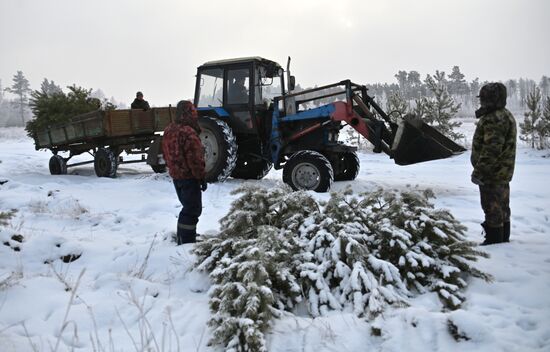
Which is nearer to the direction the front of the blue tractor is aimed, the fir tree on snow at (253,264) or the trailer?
the fir tree on snow

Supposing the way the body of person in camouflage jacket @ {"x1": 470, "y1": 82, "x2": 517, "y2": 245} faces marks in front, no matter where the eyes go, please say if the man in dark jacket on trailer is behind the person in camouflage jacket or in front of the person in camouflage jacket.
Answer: in front

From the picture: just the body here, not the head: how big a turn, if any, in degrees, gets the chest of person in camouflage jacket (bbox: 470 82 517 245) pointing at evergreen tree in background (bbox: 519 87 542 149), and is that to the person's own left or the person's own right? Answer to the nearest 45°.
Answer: approximately 45° to the person's own right

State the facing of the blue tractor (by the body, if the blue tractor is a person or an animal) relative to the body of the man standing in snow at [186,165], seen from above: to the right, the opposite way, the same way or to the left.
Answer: to the right

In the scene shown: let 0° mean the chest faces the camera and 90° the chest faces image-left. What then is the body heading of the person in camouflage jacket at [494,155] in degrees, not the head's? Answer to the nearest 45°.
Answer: approximately 135°

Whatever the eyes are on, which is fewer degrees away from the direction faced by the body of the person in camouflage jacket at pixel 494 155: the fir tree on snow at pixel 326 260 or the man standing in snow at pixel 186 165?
the man standing in snow

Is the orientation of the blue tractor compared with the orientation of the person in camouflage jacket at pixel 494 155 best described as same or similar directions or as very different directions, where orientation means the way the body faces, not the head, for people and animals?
very different directions

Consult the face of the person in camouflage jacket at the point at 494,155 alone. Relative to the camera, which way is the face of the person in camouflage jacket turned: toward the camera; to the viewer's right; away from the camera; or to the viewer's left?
to the viewer's left

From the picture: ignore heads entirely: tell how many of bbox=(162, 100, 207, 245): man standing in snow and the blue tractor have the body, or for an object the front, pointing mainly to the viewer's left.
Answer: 0

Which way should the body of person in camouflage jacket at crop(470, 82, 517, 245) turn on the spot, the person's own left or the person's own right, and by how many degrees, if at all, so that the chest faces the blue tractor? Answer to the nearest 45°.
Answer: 0° — they already face it

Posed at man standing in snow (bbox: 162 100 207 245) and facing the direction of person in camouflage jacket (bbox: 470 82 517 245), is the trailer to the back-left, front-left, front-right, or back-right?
back-left

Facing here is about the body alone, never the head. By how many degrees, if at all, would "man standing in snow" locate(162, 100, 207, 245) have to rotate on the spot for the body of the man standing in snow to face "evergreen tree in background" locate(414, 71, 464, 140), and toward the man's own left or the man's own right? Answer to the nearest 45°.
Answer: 0° — they already face it

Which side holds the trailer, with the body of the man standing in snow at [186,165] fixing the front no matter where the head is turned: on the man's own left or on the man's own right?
on the man's own left

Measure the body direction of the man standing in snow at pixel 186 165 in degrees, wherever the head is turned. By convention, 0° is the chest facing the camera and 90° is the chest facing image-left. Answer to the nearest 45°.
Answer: approximately 225°

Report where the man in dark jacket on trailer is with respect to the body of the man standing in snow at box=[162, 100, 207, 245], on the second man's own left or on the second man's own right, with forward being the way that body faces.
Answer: on the second man's own left
